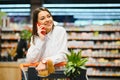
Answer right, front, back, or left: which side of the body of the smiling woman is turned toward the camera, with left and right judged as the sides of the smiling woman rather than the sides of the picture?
front

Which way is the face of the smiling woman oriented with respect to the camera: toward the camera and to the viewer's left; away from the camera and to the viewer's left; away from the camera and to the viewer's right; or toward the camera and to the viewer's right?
toward the camera and to the viewer's right
